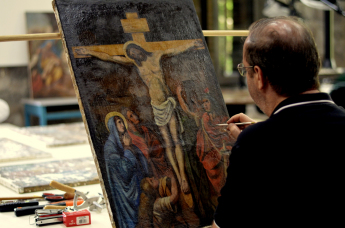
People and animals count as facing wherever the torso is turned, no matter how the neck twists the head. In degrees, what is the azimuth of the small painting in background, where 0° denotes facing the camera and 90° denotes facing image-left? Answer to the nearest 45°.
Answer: approximately 0°

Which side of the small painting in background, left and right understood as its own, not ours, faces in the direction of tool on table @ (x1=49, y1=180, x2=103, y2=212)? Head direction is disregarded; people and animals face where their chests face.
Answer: front

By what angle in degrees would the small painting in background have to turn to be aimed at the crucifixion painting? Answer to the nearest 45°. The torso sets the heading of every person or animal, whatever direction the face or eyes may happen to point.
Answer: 0° — it already faces it

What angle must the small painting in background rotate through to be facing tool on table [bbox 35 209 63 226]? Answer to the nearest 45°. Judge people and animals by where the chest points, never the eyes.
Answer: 0° — it already faces it
